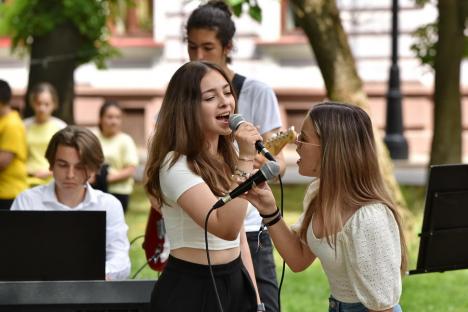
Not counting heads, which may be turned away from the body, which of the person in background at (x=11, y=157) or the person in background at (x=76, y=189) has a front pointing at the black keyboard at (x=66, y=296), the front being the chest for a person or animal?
the person in background at (x=76, y=189)

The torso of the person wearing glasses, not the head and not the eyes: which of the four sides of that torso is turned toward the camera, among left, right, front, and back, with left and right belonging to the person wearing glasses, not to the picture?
left

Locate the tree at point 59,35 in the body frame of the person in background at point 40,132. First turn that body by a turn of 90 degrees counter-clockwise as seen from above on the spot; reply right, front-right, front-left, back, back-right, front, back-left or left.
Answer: left

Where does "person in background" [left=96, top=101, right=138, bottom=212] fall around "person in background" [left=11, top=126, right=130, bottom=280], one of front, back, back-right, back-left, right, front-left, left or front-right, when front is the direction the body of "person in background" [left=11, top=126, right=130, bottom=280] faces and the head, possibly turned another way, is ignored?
back

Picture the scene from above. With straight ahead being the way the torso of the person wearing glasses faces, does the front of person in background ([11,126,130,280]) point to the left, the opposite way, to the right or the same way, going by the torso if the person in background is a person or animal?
to the left

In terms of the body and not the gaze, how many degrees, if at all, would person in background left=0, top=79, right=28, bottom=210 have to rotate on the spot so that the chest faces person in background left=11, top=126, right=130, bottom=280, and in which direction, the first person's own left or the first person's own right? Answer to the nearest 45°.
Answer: approximately 90° to the first person's own left

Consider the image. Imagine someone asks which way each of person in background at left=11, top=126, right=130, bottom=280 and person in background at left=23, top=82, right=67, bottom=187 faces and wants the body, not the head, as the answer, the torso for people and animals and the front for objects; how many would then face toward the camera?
2

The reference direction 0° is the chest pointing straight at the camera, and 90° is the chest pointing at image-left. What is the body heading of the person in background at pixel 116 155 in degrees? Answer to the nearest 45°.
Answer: approximately 45°

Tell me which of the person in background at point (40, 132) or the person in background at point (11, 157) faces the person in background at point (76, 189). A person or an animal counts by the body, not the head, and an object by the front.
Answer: the person in background at point (40, 132)

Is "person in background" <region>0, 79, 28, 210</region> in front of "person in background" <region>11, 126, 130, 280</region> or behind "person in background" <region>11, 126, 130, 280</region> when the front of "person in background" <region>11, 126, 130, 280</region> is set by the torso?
behind
